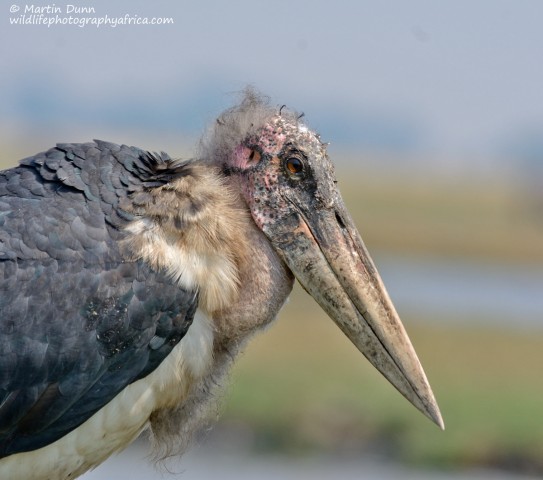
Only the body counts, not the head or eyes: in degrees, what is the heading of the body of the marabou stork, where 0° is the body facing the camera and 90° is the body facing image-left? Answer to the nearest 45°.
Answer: approximately 270°
